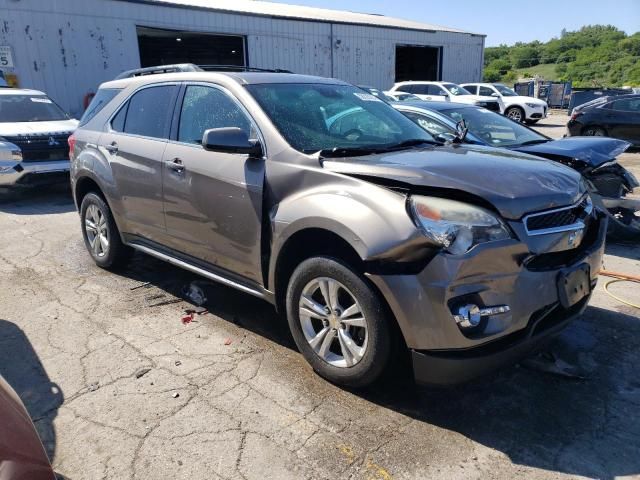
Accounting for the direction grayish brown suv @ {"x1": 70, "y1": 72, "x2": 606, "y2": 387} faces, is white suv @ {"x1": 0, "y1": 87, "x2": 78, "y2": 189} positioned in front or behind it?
behind

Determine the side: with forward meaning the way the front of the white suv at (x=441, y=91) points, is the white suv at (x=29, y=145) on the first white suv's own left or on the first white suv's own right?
on the first white suv's own right

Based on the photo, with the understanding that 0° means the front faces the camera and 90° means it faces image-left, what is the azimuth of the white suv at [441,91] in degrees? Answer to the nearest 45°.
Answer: approximately 315°

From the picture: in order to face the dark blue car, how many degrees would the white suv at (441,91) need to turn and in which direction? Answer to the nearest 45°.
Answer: approximately 45° to its right

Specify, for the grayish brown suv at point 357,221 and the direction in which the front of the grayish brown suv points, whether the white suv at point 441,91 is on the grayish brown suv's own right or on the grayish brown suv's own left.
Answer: on the grayish brown suv's own left

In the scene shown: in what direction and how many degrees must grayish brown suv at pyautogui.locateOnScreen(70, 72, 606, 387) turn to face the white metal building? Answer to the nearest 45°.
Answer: approximately 135° to its left

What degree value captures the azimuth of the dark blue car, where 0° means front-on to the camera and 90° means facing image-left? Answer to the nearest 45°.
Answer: approximately 315°
